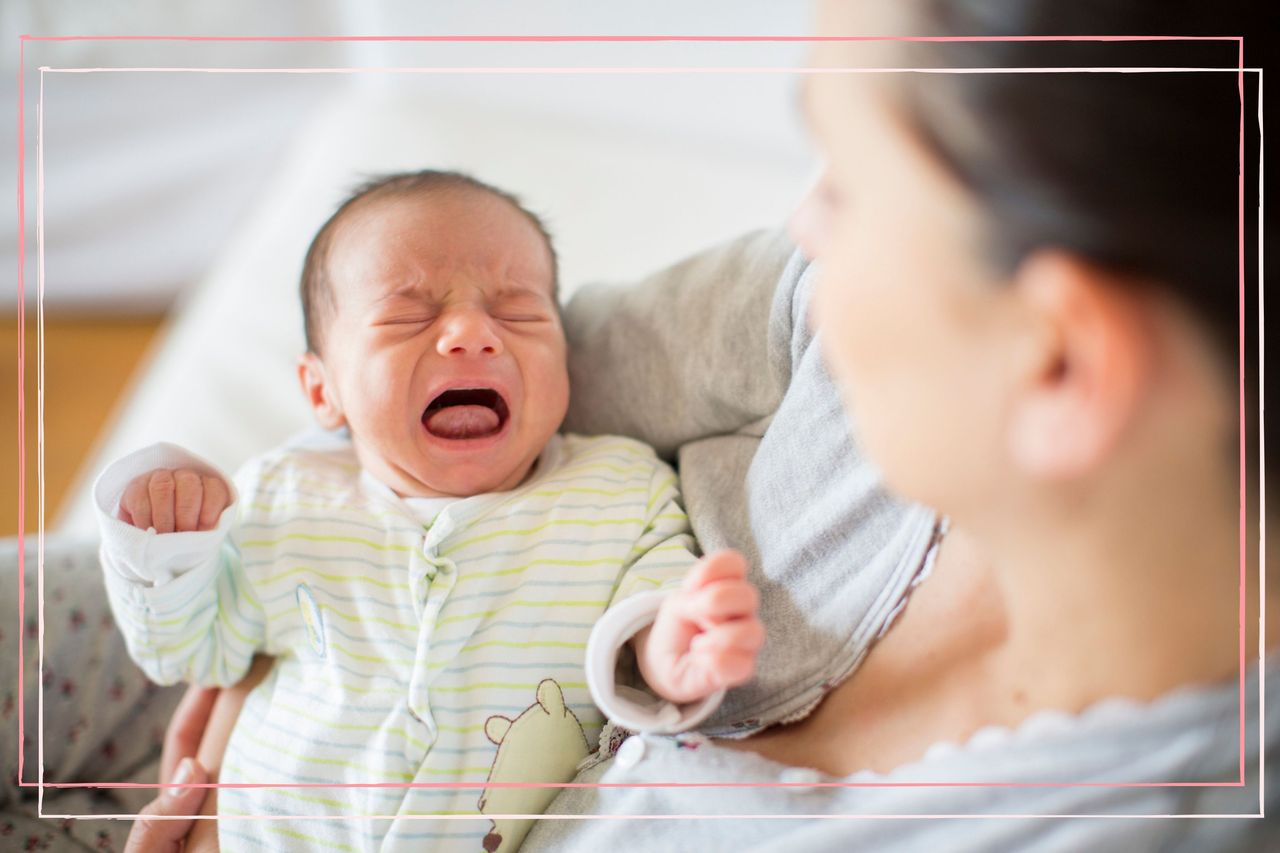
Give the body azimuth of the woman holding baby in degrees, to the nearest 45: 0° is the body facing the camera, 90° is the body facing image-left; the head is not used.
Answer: approximately 90°

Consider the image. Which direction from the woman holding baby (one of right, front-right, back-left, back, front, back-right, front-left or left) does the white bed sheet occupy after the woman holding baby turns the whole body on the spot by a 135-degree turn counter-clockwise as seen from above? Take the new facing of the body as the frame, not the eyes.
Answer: back
